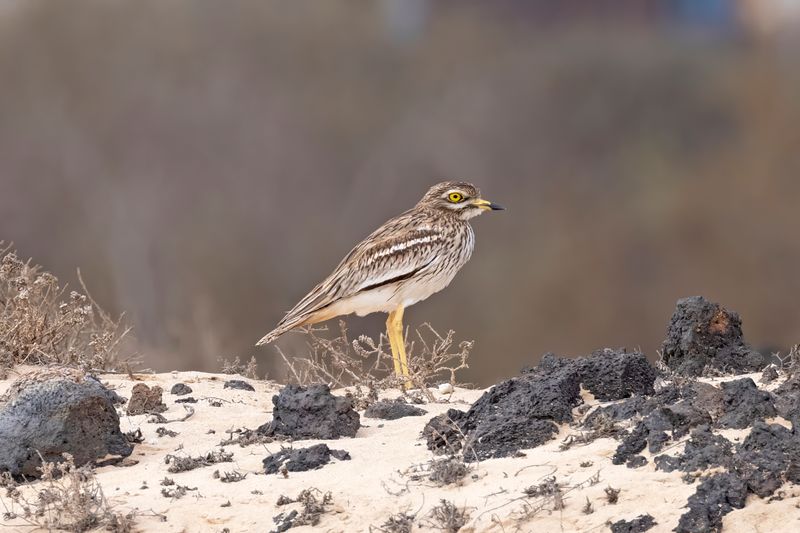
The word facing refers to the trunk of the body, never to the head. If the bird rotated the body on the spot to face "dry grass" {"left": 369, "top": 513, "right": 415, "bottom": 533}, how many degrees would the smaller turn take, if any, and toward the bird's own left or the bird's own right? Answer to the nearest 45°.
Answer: approximately 90° to the bird's own right

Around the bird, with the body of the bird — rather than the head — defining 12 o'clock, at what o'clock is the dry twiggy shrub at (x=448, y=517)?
The dry twiggy shrub is roughly at 3 o'clock from the bird.

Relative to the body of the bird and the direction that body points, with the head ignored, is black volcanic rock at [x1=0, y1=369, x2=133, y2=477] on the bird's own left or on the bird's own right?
on the bird's own right

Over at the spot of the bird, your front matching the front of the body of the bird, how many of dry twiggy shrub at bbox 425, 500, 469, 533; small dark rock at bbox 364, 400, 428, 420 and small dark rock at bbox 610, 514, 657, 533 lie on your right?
3

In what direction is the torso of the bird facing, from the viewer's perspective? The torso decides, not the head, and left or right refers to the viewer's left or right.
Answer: facing to the right of the viewer

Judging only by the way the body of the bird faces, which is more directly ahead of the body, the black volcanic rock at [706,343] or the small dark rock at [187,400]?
the black volcanic rock

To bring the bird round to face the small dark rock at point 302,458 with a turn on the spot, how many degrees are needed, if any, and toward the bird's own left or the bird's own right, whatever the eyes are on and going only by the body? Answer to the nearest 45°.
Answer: approximately 90° to the bird's own right

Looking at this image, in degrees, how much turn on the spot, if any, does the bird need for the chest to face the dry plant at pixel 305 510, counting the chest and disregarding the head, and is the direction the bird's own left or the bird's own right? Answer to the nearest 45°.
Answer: approximately 90° to the bird's own right

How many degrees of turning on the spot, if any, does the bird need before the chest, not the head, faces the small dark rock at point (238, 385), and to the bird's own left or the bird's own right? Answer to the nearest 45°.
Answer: approximately 135° to the bird's own right
